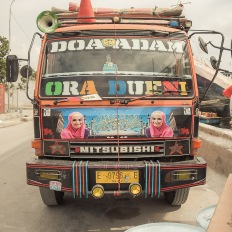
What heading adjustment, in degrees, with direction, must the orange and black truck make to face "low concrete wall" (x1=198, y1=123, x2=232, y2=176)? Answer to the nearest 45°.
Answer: approximately 135° to its left

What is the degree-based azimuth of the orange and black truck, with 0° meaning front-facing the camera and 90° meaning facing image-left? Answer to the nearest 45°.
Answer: approximately 0°
